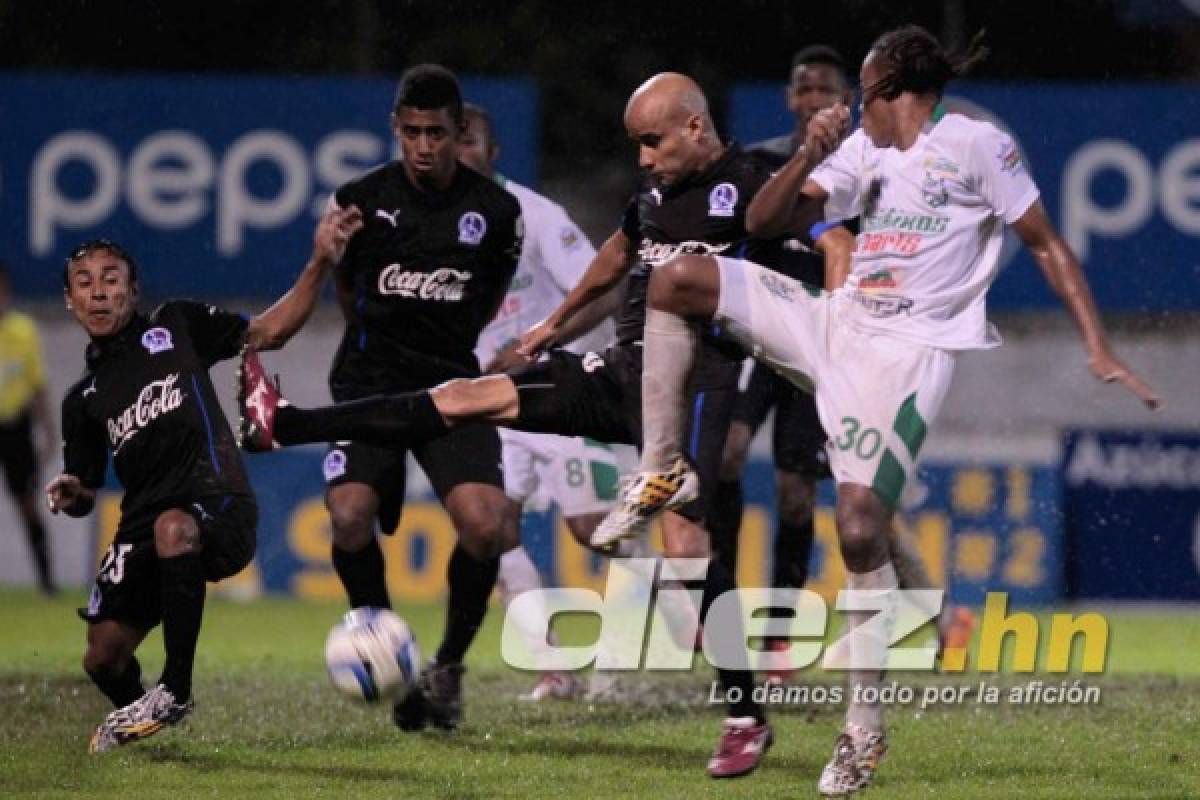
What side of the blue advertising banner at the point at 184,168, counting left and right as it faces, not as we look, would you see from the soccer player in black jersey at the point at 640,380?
front

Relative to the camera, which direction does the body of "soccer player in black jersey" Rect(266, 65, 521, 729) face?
toward the camera

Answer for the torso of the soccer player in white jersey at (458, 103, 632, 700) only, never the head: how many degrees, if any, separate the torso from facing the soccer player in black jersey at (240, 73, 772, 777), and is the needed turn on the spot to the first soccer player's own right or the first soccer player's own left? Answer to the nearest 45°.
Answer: approximately 45° to the first soccer player's own left

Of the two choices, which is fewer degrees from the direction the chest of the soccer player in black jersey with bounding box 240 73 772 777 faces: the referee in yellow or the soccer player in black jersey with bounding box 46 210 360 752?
the soccer player in black jersey

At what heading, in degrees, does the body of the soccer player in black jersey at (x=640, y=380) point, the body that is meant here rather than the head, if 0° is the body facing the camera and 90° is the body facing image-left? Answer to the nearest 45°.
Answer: approximately 45°

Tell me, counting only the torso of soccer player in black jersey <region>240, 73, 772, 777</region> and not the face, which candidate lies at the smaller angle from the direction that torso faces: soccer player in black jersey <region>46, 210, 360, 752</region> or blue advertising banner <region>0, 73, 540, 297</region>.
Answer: the soccer player in black jersey

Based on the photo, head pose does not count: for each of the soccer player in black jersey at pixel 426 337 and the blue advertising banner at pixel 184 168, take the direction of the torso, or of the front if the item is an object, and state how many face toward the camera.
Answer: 2

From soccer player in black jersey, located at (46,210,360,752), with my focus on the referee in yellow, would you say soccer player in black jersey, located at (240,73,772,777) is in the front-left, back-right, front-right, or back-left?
back-right

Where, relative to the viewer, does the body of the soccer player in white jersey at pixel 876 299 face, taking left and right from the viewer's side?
facing the viewer and to the left of the viewer

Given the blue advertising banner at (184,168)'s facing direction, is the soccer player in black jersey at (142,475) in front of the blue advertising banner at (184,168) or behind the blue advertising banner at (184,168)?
in front

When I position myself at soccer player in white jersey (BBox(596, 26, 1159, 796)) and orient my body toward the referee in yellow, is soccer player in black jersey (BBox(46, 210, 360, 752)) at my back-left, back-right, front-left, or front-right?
front-left
